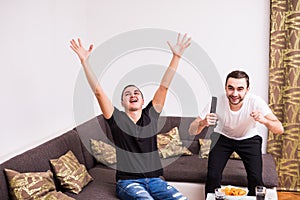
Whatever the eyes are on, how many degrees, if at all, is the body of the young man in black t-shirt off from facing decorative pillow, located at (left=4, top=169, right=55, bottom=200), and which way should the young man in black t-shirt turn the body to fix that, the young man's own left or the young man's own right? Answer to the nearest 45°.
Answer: approximately 45° to the young man's own right

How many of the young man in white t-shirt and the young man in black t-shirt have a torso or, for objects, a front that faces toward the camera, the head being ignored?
2

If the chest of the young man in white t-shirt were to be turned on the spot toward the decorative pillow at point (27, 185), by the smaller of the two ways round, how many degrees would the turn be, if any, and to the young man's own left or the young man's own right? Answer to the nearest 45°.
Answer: approximately 45° to the young man's own right

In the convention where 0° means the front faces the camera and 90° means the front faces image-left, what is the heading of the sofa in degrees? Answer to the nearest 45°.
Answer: approximately 0°

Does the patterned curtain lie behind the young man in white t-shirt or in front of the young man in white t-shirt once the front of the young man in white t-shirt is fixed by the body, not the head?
behind

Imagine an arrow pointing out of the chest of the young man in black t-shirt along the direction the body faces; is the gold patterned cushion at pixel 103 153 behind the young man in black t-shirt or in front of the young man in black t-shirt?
behind

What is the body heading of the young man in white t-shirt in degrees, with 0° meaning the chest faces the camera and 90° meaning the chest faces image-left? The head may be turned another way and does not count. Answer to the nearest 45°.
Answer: approximately 0°
